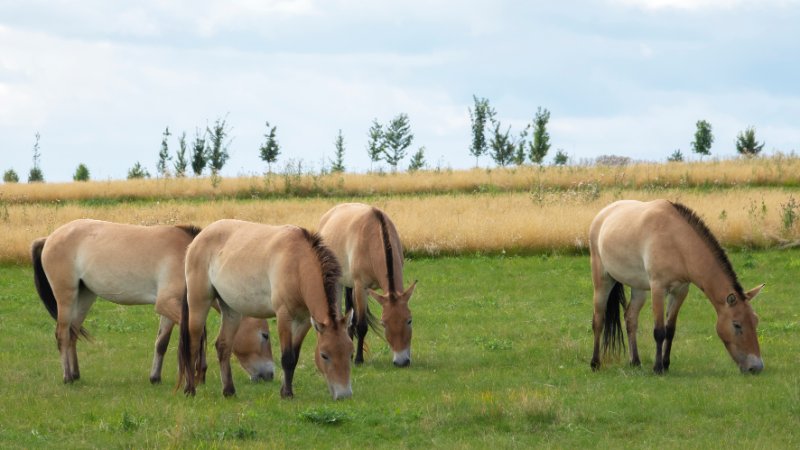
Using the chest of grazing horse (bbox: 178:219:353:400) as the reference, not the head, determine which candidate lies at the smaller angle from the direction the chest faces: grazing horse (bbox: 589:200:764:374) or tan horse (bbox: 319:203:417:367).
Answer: the grazing horse

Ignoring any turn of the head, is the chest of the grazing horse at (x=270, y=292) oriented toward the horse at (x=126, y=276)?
no

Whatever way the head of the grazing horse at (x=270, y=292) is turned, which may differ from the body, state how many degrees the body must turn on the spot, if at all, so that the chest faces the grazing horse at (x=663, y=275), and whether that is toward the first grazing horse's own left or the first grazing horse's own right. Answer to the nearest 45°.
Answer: approximately 45° to the first grazing horse's own left

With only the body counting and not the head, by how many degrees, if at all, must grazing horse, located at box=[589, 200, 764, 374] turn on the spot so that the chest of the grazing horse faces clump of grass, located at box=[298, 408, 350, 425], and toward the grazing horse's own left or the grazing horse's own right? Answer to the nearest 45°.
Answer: approximately 90° to the grazing horse's own right

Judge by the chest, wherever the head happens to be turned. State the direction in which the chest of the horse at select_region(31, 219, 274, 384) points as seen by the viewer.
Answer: to the viewer's right

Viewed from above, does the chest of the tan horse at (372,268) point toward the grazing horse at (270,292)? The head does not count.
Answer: no

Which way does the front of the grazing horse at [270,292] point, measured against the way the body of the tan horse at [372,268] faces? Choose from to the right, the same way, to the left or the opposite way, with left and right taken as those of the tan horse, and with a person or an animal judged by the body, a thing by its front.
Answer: the same way

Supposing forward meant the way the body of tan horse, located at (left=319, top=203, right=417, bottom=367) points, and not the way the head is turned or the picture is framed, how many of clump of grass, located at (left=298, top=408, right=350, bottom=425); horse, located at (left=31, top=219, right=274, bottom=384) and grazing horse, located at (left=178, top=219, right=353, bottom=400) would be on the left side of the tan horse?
0

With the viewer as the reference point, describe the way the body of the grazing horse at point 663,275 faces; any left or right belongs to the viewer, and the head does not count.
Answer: facing the viewer and to the right of the viewer

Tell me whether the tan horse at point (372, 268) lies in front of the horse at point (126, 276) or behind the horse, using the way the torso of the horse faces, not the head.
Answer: in front

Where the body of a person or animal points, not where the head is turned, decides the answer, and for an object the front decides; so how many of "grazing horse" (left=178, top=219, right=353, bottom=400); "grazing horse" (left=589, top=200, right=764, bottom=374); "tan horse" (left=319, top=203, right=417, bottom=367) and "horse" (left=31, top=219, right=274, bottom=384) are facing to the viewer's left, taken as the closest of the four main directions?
0

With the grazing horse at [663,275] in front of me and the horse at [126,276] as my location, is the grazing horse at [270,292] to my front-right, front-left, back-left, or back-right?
front-right

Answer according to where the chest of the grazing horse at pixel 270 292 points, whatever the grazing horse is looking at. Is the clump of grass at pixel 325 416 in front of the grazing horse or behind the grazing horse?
in front
